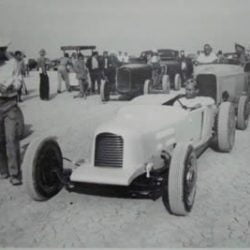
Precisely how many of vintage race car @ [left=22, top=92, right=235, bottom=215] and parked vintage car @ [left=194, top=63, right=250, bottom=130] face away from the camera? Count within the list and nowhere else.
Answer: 0

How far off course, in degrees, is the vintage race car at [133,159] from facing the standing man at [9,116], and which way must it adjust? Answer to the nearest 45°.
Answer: approximately 90° to its right

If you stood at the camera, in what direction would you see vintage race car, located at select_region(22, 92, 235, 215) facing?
facing the viewer and to the left of the viewer

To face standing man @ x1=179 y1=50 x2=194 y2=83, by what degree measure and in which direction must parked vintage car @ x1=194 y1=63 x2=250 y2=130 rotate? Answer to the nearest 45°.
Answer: approximately 135° to its right

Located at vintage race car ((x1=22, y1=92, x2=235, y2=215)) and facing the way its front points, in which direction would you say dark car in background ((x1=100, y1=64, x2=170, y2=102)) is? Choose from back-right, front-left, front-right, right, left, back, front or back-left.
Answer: back-right

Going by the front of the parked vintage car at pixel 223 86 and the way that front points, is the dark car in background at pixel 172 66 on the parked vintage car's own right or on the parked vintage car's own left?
on the parked vintage car's own right

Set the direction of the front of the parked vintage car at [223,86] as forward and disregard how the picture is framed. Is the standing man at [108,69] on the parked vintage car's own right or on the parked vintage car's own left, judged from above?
on the parked vintage car's own right

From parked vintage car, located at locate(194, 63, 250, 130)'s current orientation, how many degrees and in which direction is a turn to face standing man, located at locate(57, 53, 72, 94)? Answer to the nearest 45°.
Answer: approximately 90° to its right

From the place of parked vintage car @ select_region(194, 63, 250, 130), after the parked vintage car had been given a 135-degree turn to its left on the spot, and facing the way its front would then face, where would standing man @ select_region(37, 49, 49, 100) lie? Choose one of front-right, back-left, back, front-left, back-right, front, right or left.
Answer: back-left

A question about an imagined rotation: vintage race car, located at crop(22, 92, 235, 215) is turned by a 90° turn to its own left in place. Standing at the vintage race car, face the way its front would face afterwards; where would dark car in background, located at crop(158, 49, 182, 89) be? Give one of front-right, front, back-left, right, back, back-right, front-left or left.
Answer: back-left

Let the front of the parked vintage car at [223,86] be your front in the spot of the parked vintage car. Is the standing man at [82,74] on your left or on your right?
on your right

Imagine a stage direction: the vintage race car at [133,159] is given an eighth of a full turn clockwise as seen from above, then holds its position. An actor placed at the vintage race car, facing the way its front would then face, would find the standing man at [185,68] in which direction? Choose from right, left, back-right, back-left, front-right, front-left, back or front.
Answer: right

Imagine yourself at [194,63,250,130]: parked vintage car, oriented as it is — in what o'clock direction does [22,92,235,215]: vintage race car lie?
The vintage race car is roughly at 11 o'clock from the parked vintage car.
